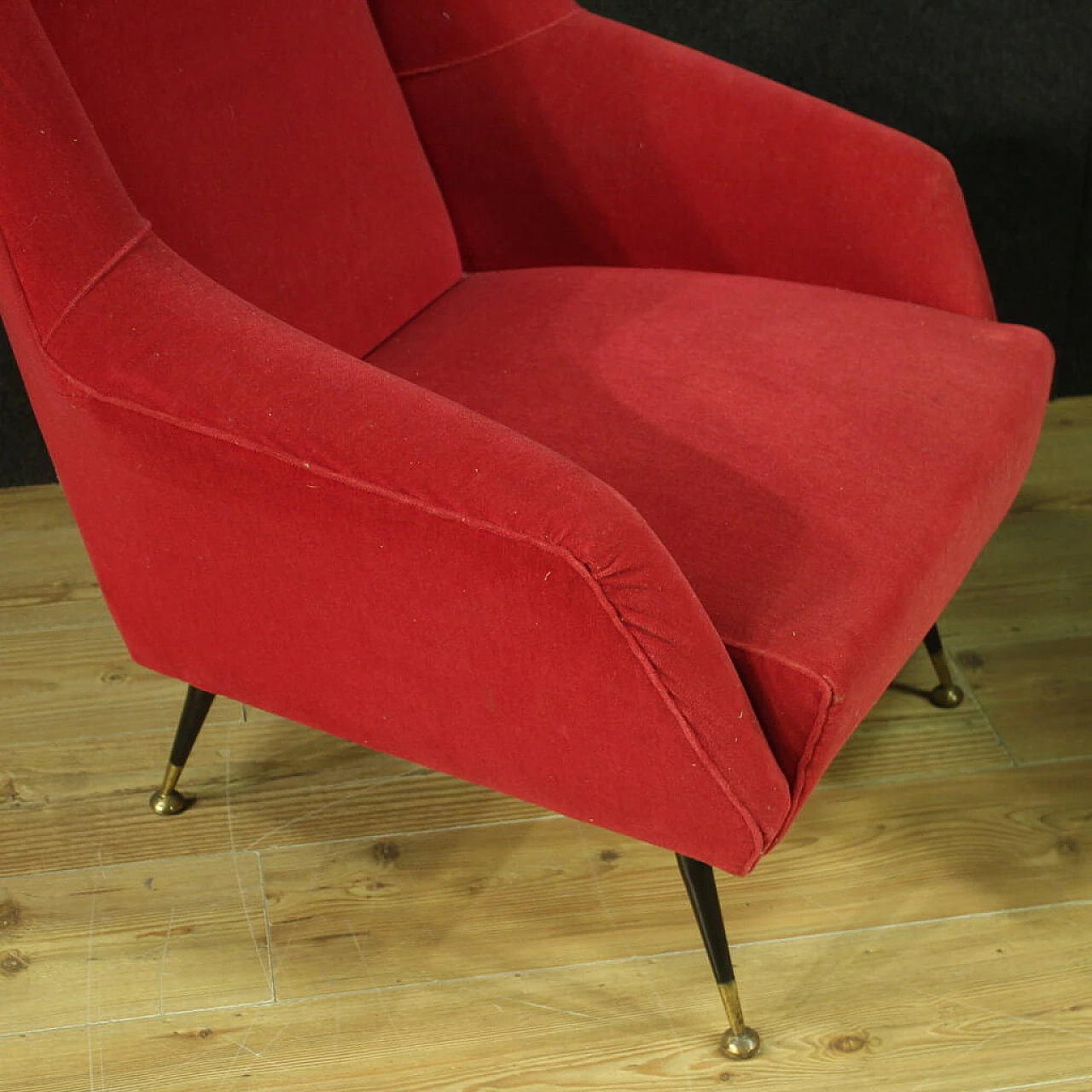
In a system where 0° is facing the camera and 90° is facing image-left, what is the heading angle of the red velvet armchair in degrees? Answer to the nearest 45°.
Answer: approximately 315°
